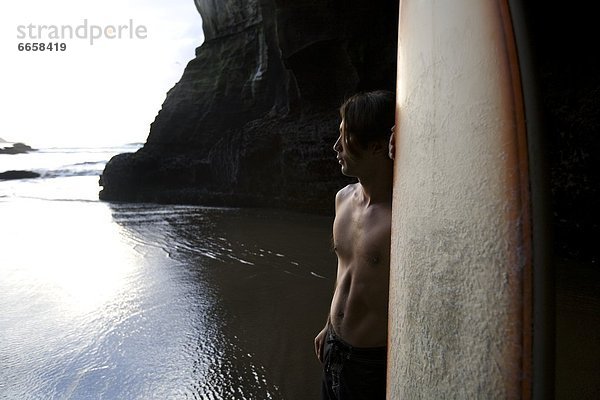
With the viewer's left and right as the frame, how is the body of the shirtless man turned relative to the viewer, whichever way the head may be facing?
facing the viewer and to the left of the viewer

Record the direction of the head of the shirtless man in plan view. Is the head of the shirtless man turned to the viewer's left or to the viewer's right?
to the viewer's left
